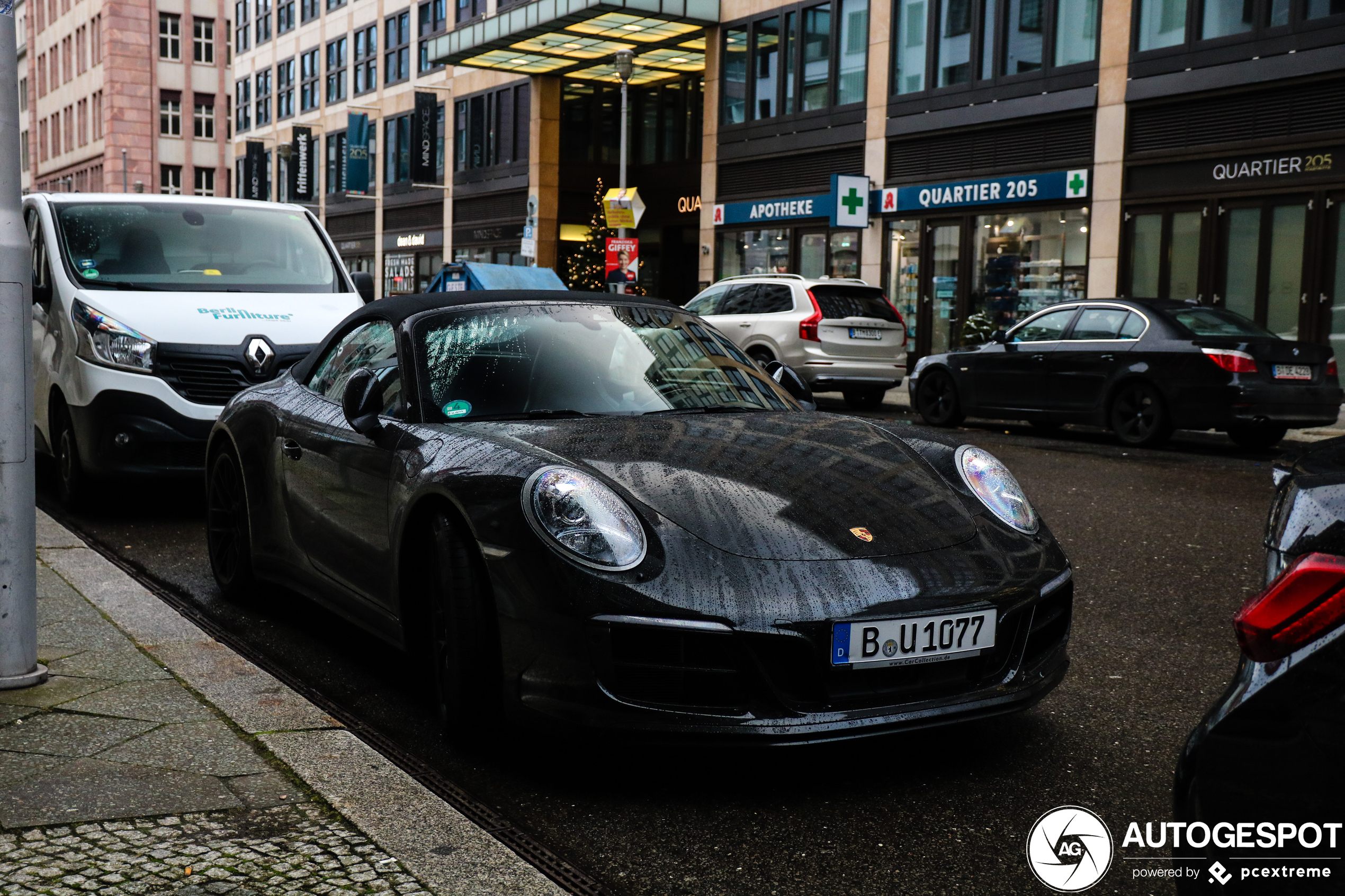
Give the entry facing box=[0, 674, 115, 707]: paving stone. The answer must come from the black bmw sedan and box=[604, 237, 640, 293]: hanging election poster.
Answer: the hanging election poster

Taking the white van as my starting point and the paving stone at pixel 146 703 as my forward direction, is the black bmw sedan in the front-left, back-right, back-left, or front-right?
back-left

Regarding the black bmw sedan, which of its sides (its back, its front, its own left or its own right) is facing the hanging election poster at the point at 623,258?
front

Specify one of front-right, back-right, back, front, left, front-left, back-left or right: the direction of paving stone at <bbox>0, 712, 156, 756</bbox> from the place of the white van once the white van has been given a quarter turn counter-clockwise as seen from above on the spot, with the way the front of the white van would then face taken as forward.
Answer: back-right

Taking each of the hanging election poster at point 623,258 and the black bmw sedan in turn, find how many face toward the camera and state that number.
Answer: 1

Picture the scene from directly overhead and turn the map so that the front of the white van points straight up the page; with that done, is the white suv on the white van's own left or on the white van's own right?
on the white van's own left

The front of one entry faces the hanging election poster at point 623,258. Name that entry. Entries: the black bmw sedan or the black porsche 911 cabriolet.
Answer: the black bmw sedan

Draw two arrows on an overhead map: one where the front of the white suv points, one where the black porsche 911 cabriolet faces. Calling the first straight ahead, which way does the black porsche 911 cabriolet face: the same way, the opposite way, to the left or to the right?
the opposite way

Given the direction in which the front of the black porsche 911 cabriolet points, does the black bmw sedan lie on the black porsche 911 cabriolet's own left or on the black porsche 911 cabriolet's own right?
on the black porsche 911 cabriolet's own left

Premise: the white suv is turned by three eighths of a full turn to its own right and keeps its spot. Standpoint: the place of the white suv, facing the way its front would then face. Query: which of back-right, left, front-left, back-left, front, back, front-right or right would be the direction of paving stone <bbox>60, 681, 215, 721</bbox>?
right

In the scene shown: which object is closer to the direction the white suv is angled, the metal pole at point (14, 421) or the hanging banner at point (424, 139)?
the hanging banner

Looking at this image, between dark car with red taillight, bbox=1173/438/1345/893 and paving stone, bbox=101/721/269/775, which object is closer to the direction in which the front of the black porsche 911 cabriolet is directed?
the dark car with red taillight

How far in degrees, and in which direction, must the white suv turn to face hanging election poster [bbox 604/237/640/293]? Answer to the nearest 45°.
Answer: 0° — it already faces it

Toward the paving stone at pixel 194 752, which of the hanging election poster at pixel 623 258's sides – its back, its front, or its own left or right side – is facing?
front
